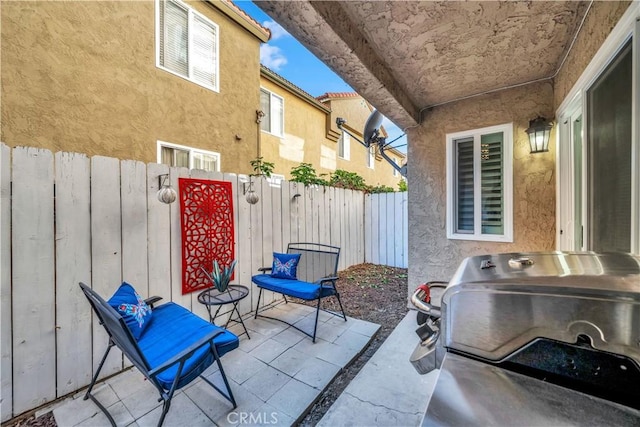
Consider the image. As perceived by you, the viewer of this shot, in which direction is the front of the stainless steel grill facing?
facing to the left of the viewer

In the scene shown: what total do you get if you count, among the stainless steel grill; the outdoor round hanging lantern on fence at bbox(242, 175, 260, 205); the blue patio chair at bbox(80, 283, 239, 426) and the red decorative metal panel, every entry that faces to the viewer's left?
1

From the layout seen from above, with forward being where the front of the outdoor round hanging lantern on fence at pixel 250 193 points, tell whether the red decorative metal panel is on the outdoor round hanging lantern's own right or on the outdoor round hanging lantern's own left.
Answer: on the outdoor round hanging lantern's own right

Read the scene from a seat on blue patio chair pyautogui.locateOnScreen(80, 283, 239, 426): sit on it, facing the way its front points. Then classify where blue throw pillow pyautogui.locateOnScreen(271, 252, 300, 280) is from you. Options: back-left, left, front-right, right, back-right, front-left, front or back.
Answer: front

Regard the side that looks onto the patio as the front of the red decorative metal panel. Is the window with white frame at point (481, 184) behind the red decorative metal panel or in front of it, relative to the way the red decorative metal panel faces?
in front

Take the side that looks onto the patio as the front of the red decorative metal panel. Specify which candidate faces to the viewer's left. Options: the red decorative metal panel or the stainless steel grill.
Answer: the stainless steel grill

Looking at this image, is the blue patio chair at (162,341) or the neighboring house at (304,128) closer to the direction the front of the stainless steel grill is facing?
the blue patio chair

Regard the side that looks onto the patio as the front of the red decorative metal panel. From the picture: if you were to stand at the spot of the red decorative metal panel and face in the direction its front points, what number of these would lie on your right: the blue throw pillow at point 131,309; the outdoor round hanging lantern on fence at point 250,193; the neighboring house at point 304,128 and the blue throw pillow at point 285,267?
1

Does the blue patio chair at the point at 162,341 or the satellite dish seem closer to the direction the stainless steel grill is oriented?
the blue patio chair
